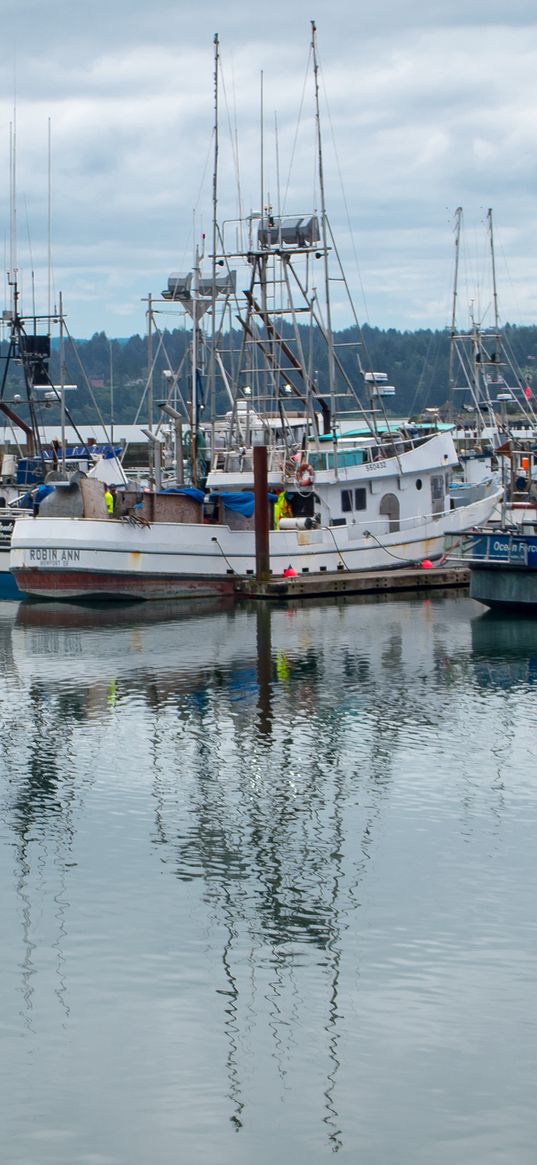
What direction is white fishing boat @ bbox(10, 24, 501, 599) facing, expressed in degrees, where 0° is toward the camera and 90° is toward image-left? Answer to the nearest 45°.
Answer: approximately 225°

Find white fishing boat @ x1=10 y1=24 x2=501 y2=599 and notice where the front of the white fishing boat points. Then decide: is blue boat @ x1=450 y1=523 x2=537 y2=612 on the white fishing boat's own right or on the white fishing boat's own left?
on the white fishing boat's own right
